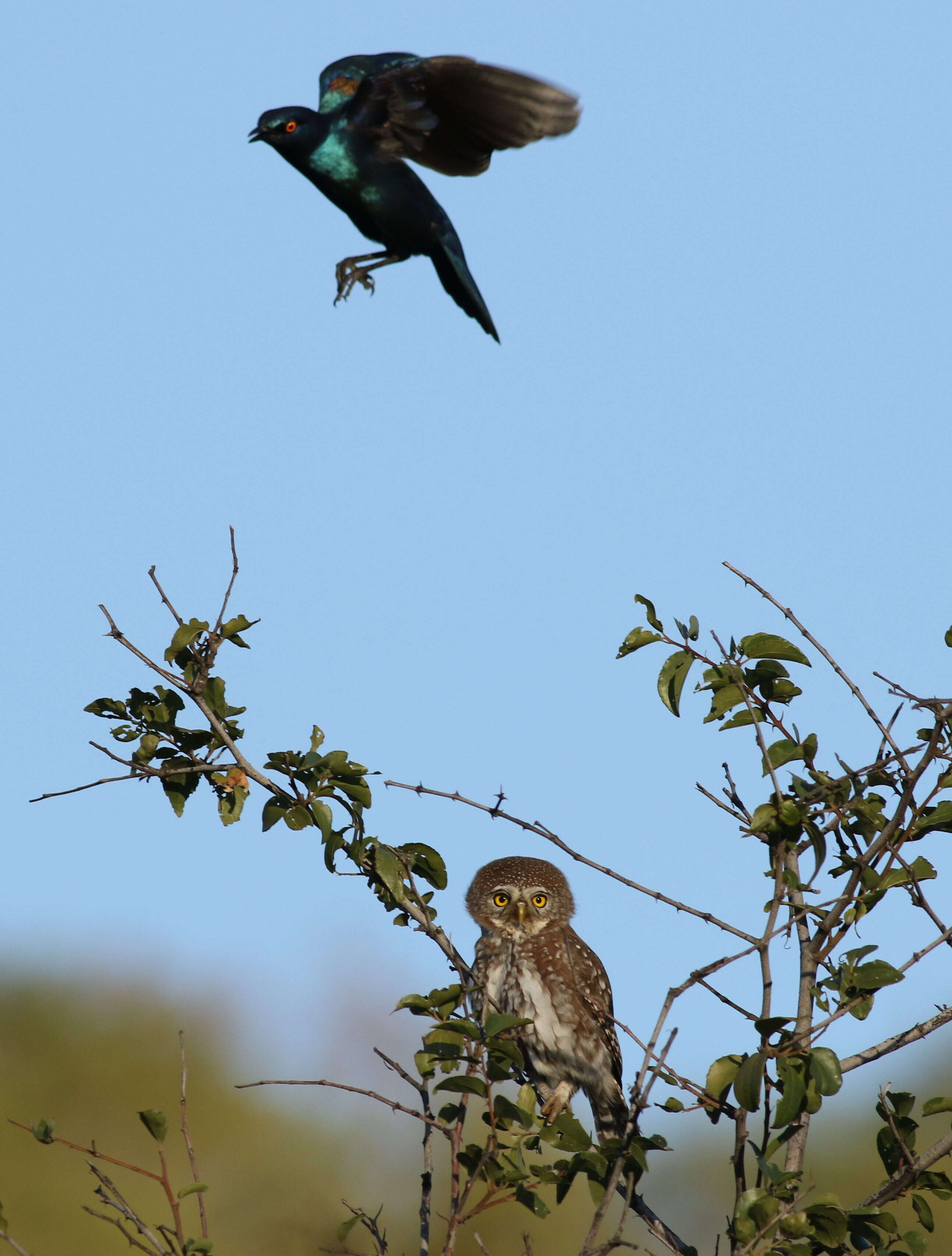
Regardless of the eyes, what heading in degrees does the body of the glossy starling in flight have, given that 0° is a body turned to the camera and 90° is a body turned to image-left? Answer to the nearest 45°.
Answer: approximately 90°
